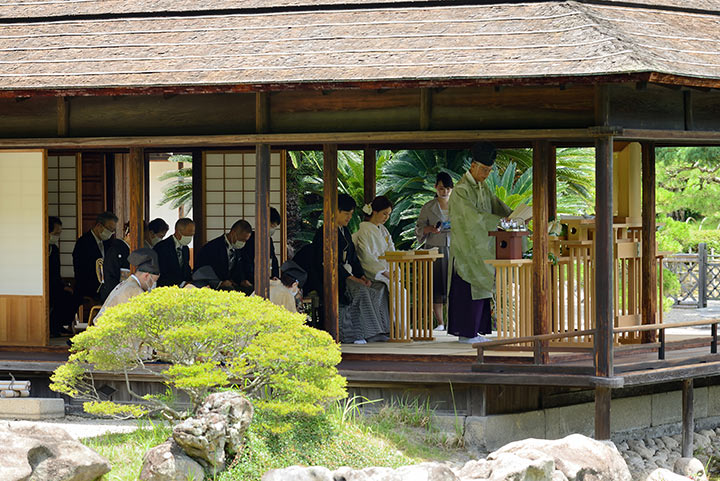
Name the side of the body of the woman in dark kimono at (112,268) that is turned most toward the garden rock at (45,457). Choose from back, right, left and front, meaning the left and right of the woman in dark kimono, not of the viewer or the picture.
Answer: right

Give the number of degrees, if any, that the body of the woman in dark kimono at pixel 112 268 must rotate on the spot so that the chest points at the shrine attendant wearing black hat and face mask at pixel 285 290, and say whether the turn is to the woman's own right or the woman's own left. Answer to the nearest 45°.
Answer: approximately 45° to the woman's own right

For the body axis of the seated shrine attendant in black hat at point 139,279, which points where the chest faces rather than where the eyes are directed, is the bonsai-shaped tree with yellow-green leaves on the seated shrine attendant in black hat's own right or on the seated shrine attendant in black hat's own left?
on the seated shrine attendant in black hat's own right

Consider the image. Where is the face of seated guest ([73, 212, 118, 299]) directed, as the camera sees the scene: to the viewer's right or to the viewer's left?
to the viewer's right

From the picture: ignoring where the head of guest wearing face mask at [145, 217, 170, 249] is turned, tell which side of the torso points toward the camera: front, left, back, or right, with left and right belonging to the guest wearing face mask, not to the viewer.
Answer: right

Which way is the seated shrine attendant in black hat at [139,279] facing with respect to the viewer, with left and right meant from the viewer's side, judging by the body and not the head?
facing to the right of the viewer

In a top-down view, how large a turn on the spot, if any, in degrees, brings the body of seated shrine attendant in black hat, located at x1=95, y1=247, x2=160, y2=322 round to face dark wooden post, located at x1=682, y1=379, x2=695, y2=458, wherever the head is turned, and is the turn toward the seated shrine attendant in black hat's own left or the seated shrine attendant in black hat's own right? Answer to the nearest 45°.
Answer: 0° — they already face it

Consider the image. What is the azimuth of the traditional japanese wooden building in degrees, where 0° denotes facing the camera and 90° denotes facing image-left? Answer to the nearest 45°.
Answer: approximately 0°

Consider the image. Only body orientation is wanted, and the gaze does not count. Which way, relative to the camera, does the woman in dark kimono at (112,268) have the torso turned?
to the viewer's right

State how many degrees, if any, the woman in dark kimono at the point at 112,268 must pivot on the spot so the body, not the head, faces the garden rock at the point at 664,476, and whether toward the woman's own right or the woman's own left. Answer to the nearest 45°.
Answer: approximately 45° to the woman's own right

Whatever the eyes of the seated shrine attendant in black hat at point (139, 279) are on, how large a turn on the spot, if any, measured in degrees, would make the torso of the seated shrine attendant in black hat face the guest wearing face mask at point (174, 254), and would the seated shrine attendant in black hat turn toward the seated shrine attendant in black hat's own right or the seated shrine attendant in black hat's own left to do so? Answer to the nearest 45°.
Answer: approximately 90° to the seated shrine attendant in black hat's own left

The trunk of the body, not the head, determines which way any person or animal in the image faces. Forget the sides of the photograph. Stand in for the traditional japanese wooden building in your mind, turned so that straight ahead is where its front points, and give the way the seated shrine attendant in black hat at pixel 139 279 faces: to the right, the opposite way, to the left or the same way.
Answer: to the left
